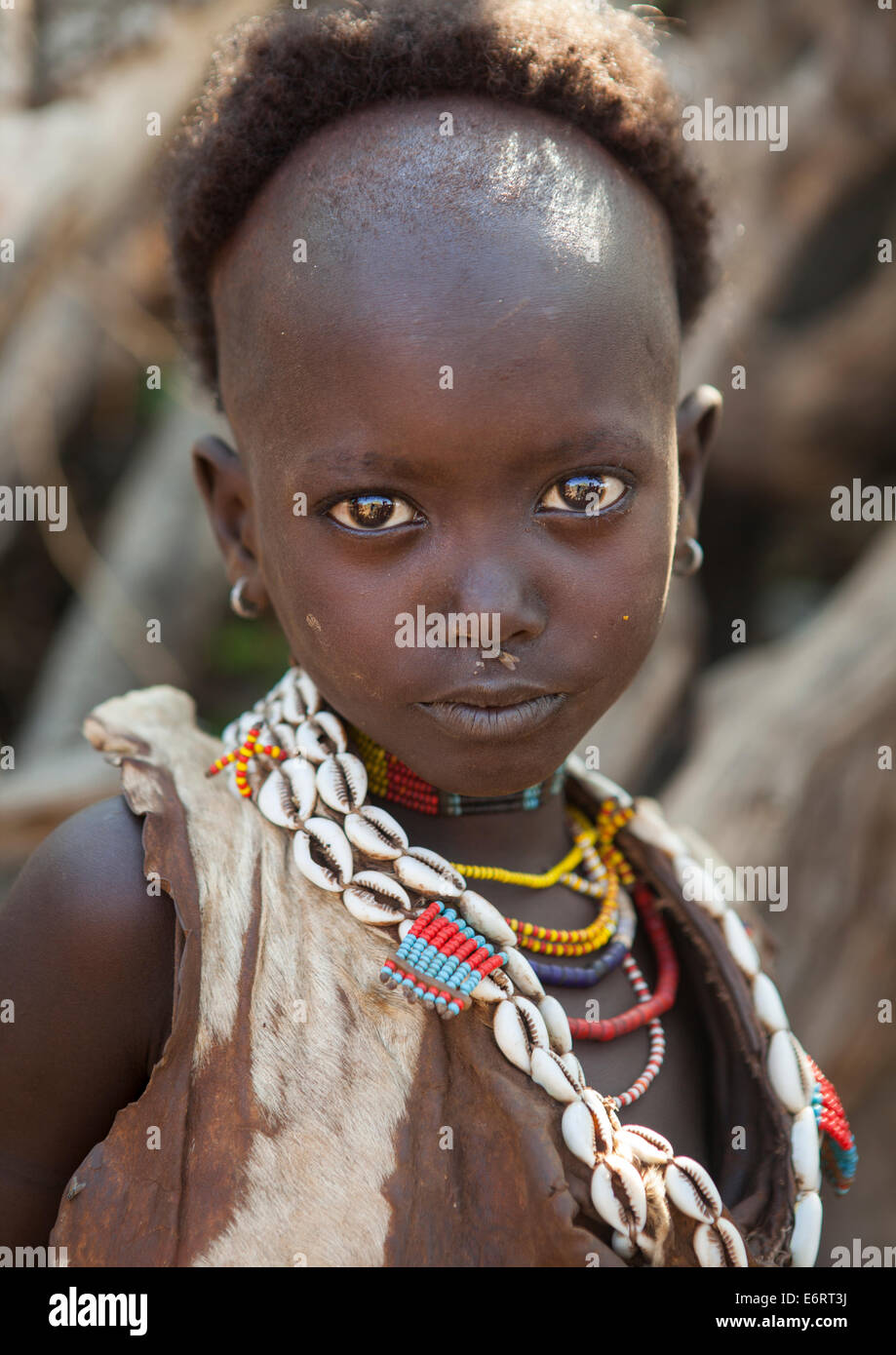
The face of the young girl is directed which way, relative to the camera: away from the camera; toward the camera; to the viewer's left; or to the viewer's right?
toward the camera

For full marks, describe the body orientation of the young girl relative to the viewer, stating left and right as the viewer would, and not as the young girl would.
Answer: facing the viewer and to the right of the viewer
